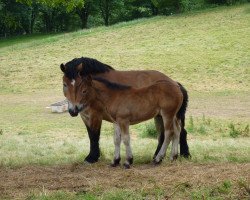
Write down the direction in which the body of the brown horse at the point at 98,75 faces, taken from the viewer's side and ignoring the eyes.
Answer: to the viewer's left

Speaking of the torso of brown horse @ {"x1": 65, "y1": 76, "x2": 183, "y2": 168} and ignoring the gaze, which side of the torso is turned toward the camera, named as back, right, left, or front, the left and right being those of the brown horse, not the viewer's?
left

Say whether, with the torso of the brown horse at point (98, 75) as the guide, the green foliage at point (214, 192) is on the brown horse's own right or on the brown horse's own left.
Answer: on the brown horse's own left

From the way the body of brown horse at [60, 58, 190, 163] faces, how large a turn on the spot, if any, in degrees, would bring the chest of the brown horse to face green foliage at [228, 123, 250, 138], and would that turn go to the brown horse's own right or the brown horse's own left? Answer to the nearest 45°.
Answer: approximately 135° to the brown horse's own right

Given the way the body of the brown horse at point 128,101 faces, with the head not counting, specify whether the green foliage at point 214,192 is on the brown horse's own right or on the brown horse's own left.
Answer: on the brown horse's own left

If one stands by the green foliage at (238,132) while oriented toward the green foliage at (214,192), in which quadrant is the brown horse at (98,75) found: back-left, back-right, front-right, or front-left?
front-right

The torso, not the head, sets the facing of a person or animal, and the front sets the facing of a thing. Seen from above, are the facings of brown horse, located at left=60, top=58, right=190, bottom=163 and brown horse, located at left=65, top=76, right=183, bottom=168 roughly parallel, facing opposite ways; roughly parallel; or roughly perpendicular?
roughly parallel
